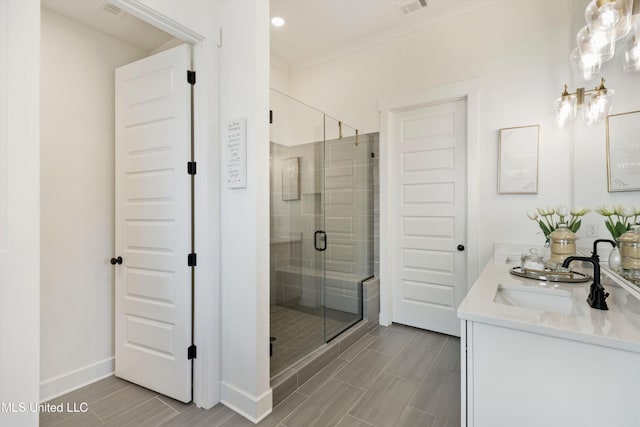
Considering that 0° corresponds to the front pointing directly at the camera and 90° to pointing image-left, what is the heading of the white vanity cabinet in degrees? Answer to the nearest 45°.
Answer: approximately 90°

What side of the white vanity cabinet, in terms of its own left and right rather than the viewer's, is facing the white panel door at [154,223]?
front

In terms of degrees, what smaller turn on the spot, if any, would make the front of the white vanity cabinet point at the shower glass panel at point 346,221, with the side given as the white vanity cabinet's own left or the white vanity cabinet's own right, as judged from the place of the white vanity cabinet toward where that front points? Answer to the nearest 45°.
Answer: approximately 45° to the white vanity cabinet's own right

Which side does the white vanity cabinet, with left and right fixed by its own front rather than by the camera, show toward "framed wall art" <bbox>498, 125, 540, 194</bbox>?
right

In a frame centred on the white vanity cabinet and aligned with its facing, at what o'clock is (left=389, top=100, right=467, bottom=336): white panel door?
The white panel door is roughly at 2 o'clock from the white vanity cabinet.

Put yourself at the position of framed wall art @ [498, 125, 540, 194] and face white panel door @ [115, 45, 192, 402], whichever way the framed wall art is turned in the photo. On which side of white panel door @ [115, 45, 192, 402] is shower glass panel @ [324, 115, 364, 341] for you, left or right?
right
